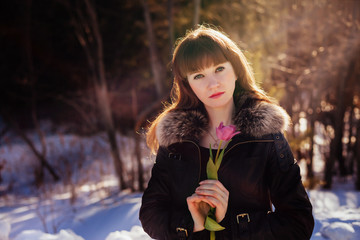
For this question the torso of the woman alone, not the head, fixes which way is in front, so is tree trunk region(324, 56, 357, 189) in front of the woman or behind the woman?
behind

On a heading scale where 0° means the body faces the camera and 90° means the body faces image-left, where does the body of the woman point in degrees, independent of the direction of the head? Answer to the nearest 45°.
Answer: approximately 0°

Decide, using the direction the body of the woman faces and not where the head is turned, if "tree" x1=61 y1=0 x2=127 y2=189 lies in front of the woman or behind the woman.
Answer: behind
